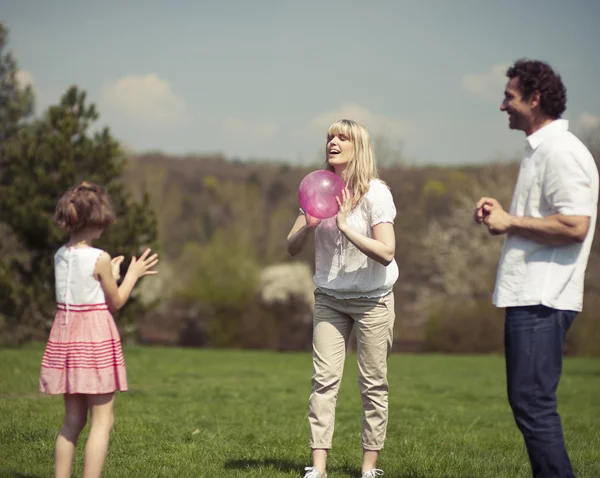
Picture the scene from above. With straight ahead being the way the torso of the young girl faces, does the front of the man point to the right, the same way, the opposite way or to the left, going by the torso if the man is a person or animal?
to the left

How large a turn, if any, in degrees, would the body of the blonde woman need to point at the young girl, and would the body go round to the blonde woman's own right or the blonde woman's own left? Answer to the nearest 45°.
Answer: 0° — they already face them

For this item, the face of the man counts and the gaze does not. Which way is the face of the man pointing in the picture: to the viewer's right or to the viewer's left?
to the viewer's left

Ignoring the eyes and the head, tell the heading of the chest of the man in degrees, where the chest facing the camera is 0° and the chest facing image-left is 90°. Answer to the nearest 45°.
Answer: approximately 90°

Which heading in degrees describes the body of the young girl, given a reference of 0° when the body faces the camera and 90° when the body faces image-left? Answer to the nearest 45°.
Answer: approximately 225°

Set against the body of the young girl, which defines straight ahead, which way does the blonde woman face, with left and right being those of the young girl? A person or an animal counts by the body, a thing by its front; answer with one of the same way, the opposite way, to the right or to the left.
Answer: the opposite way

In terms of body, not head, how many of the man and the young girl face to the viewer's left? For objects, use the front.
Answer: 1

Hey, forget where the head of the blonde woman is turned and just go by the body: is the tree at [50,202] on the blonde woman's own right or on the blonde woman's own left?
on the blonde woman's own right

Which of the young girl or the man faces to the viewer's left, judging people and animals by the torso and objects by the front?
the man
